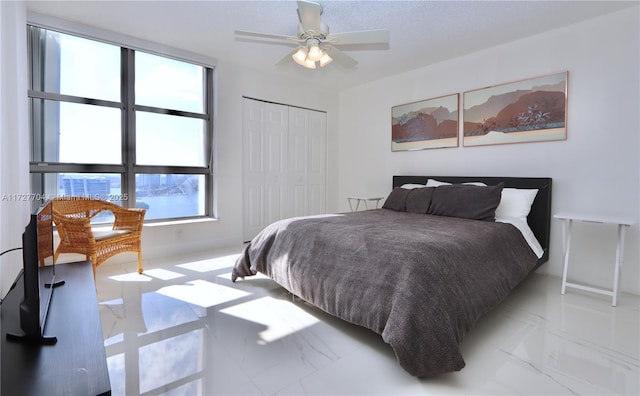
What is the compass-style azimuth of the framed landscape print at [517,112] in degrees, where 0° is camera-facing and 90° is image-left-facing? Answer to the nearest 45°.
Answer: approximately 45°

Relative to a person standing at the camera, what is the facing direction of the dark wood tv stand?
facing to the right of the viewer

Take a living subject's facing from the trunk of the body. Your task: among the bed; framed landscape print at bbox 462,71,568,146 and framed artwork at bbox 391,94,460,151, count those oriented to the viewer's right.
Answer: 0

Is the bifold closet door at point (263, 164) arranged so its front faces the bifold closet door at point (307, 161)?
no

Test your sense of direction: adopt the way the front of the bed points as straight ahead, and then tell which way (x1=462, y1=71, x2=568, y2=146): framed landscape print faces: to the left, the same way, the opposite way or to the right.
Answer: the same way

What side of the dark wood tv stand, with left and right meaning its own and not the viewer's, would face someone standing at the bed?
front

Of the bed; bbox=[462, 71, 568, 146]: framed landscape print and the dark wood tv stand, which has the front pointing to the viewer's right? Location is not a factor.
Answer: the dark wood tv stand

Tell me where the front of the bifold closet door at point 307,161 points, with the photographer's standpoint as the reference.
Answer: facing the viewer and to the right of the viewer

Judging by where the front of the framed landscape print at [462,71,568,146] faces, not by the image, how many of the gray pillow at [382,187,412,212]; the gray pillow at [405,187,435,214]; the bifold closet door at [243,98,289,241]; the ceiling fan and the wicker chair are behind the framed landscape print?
0

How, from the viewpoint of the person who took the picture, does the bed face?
facing the viewer and to the left of the viewer

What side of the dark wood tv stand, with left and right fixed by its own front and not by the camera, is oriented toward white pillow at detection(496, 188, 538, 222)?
front

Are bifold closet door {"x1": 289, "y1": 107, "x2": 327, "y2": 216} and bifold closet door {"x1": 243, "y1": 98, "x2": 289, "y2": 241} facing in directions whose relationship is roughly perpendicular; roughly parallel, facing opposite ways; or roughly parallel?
roughly parallel

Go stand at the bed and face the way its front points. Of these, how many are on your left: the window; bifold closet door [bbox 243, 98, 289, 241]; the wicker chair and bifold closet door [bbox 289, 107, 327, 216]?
0
